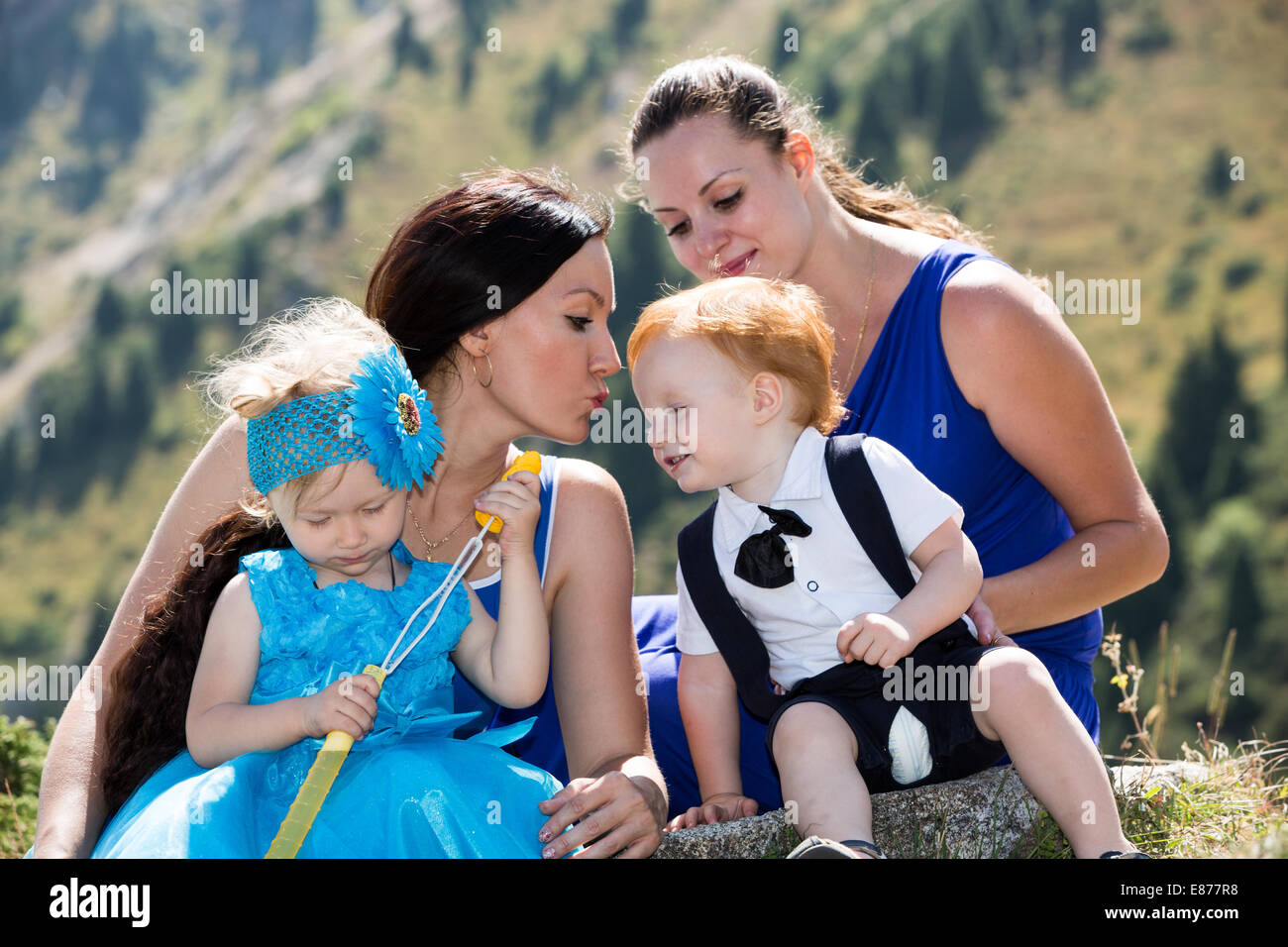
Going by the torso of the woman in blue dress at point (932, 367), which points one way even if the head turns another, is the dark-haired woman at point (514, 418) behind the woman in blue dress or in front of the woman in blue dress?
in front

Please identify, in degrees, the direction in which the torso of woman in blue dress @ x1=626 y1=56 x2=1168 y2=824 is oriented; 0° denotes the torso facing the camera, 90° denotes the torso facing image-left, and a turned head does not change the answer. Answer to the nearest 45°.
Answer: approximately 45°

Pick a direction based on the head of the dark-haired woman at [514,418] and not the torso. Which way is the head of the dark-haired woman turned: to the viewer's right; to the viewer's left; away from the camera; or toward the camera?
to the viewer's right
